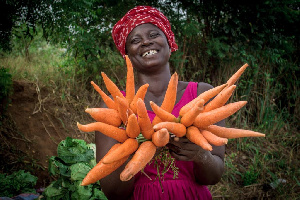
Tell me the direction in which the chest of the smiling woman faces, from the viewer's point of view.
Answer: toward the camera

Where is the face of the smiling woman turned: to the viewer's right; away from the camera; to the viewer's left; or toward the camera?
toward the camera
